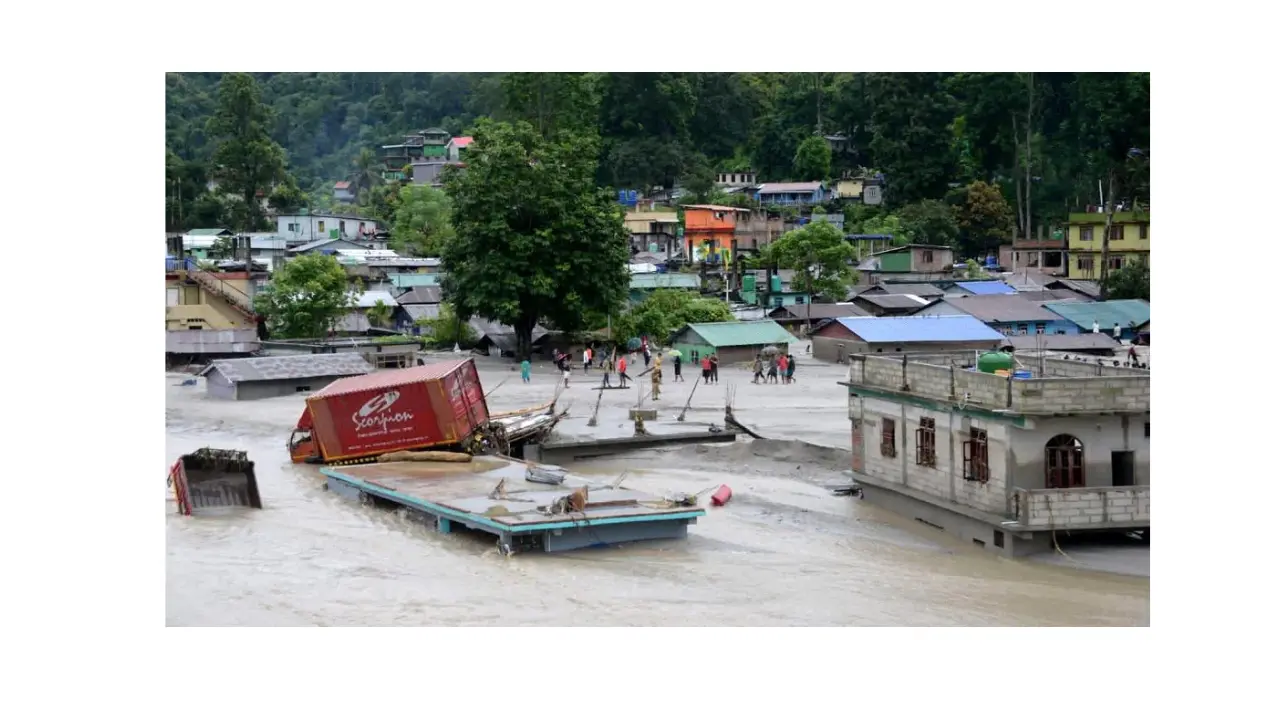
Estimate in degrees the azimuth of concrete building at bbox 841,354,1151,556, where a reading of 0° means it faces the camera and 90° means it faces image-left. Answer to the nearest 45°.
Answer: approximately 315°

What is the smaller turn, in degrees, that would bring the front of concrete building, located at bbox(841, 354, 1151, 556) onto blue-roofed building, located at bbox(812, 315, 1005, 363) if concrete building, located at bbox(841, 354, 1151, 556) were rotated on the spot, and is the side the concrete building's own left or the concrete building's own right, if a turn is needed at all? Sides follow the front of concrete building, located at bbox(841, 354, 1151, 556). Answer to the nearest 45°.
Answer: approximately 135° to the concrete building's own left

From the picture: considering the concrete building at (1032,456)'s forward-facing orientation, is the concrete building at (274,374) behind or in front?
behind

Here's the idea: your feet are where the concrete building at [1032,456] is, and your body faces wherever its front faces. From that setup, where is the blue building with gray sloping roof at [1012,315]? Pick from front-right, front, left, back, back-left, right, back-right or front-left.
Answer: back-left

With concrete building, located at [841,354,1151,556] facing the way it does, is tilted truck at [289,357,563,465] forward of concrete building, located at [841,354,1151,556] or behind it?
behind
